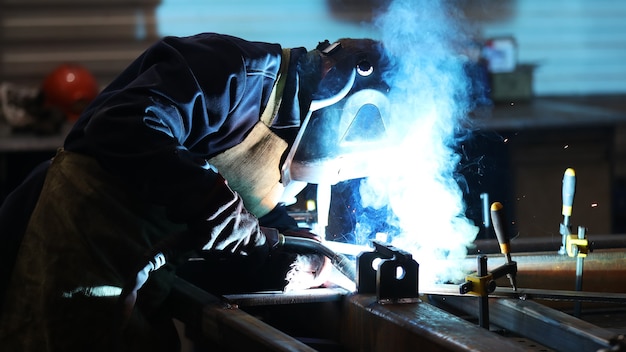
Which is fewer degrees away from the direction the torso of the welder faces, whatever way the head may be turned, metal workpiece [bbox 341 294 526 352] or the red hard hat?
the metal workpiece

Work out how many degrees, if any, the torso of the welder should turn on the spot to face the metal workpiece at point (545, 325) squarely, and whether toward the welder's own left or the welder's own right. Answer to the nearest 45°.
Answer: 0° — they already face it

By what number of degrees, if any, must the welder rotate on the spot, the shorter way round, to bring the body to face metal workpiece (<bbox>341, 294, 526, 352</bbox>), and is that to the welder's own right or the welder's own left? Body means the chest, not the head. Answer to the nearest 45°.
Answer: approximately 45° to the welder's own right

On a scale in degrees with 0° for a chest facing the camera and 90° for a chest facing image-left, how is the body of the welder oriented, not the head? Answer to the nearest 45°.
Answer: approximately 270°

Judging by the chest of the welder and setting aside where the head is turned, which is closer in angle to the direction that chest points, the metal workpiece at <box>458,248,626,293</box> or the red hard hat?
the metal workpiece

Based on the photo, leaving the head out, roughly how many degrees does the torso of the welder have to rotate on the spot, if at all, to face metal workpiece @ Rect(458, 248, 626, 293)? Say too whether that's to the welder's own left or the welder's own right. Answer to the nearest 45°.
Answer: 0° — they already face it

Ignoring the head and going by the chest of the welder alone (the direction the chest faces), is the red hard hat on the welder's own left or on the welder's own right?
on the welder's own left

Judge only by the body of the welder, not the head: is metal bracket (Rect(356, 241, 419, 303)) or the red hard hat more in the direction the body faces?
the metal bracket
